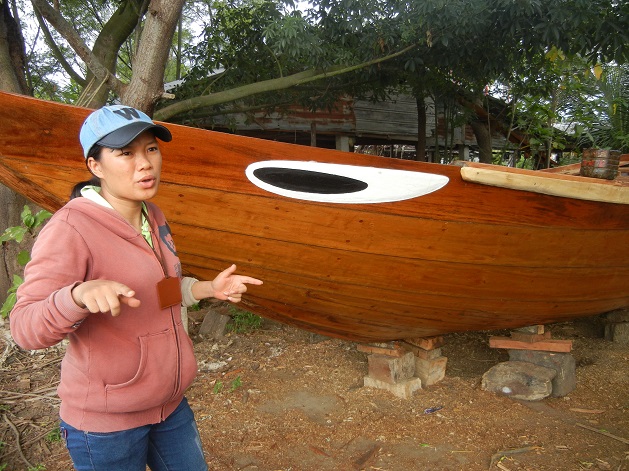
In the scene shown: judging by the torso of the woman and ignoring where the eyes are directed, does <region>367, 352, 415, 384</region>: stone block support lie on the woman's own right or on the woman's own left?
on the woman's own left

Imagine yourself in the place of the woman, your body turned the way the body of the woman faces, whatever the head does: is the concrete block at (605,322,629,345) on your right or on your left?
on your left

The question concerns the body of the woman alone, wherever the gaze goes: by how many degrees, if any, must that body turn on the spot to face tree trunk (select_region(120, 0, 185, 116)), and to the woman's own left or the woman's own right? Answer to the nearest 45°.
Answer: approximately 135° to the woman's own left

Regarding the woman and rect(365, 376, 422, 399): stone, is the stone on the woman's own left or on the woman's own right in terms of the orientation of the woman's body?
on the woman's own left

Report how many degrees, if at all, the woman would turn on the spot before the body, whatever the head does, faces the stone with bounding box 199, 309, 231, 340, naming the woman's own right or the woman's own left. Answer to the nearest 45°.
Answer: approximately 135° to the woman's own left

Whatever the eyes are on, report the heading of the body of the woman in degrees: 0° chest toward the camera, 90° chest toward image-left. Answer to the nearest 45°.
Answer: approximately 315°

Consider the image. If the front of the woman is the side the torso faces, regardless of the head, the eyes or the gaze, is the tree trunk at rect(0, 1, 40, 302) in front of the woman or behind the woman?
behind

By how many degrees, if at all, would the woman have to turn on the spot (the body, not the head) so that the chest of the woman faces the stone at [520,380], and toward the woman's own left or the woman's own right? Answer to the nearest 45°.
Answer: approximately 90° to the woman's own left

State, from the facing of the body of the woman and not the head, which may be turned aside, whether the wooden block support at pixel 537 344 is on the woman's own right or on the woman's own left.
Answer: on the woman's own left

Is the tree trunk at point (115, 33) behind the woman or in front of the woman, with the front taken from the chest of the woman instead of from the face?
behind

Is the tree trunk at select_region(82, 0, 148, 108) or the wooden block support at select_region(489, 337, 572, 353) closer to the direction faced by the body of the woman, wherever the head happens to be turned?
the wooden block support

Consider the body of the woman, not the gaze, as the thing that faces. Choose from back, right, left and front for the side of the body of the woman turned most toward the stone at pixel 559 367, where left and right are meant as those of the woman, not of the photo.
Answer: left
